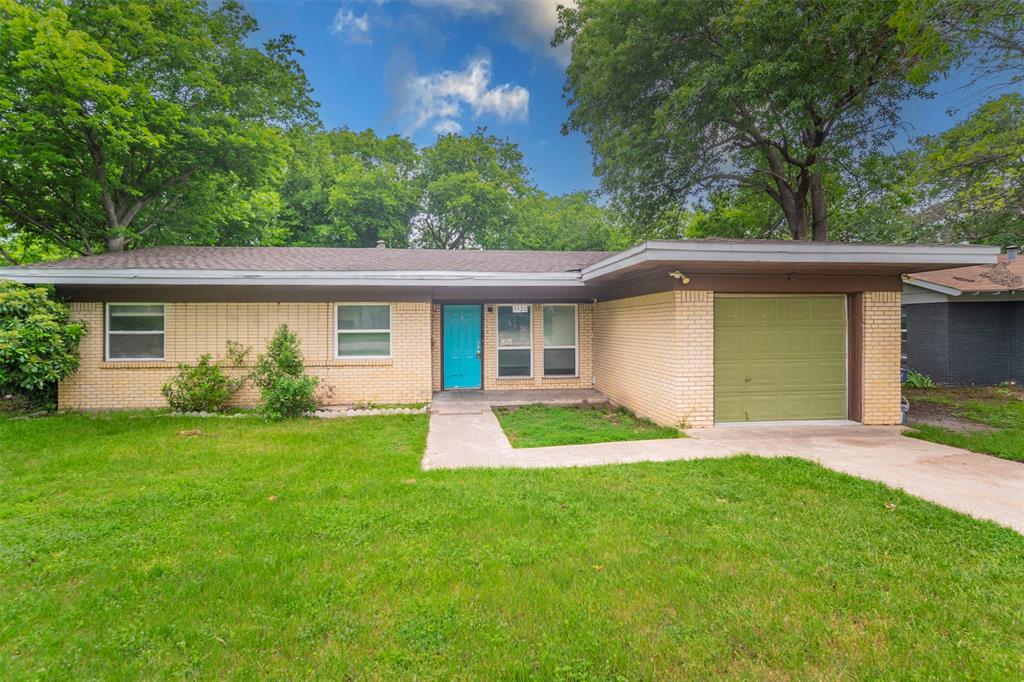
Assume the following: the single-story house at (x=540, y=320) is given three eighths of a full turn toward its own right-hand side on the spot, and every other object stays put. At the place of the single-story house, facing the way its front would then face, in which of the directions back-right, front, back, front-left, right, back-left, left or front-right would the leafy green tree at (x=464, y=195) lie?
front-right

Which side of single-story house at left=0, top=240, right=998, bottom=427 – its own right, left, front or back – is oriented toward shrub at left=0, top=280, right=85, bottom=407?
right

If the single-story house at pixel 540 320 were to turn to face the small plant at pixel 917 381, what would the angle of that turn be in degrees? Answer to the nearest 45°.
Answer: approximately 90° to its left

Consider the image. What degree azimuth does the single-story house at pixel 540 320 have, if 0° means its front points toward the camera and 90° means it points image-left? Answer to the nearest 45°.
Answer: approximately 0°

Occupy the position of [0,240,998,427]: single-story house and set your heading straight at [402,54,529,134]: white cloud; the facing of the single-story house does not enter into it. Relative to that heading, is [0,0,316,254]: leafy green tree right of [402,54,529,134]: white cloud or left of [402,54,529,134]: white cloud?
left

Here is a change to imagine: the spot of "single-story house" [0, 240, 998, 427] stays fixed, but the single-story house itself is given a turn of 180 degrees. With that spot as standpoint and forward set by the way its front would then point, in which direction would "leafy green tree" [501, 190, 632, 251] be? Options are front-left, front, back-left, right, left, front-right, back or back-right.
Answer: front

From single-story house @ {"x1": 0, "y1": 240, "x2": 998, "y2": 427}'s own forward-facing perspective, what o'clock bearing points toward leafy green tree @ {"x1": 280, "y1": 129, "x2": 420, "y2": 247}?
The leafy green tree is roughly at 5 o'clock from the single-story house.

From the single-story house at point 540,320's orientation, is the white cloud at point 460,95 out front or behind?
behind
